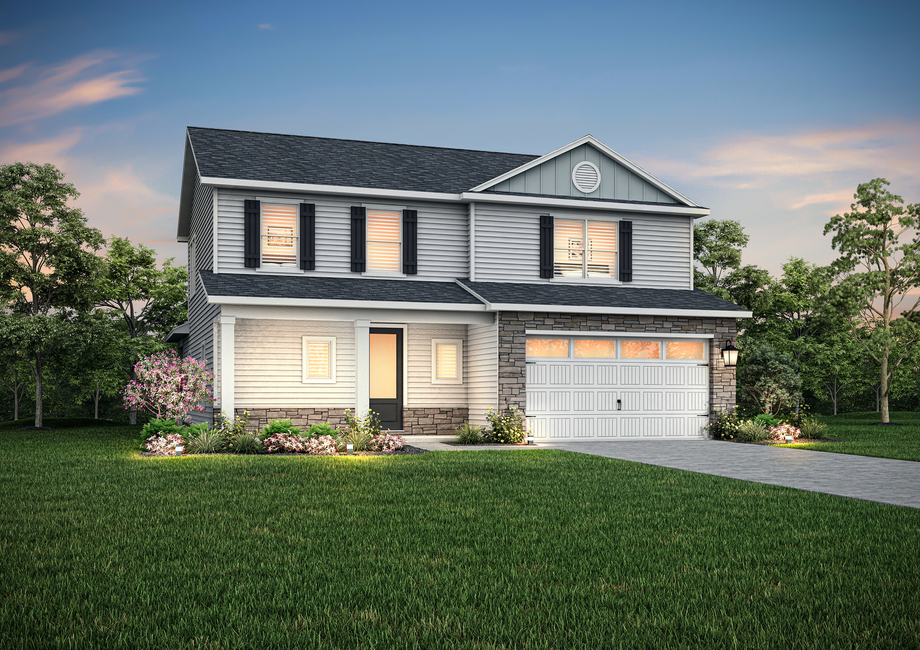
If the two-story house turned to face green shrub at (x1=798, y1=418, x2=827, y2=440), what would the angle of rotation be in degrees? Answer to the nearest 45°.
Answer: approximately 90° to its left

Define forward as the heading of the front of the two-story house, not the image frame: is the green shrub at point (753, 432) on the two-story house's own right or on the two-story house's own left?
on the two-story house's own left

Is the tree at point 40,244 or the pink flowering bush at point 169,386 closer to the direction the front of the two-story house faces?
the pink flowering bush

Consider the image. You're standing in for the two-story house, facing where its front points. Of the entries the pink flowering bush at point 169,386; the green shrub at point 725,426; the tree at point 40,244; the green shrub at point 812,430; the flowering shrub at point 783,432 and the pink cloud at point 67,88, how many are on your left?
3

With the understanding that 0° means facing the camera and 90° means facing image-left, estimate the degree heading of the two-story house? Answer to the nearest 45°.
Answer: approximately 0°

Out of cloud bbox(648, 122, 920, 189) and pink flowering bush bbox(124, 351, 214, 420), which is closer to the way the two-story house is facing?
the pink flowering bush

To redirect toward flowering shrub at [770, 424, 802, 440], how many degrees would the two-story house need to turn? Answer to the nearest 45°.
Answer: approximately 90° to its left

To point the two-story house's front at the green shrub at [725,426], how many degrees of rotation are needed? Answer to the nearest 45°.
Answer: approximately 90° to its left

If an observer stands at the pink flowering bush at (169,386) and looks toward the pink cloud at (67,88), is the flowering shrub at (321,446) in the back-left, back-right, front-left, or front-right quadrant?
back-right

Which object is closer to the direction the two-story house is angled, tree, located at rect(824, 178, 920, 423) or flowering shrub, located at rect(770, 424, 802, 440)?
the flowering shrub

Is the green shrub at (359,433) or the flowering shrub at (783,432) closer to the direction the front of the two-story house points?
the green shrub
